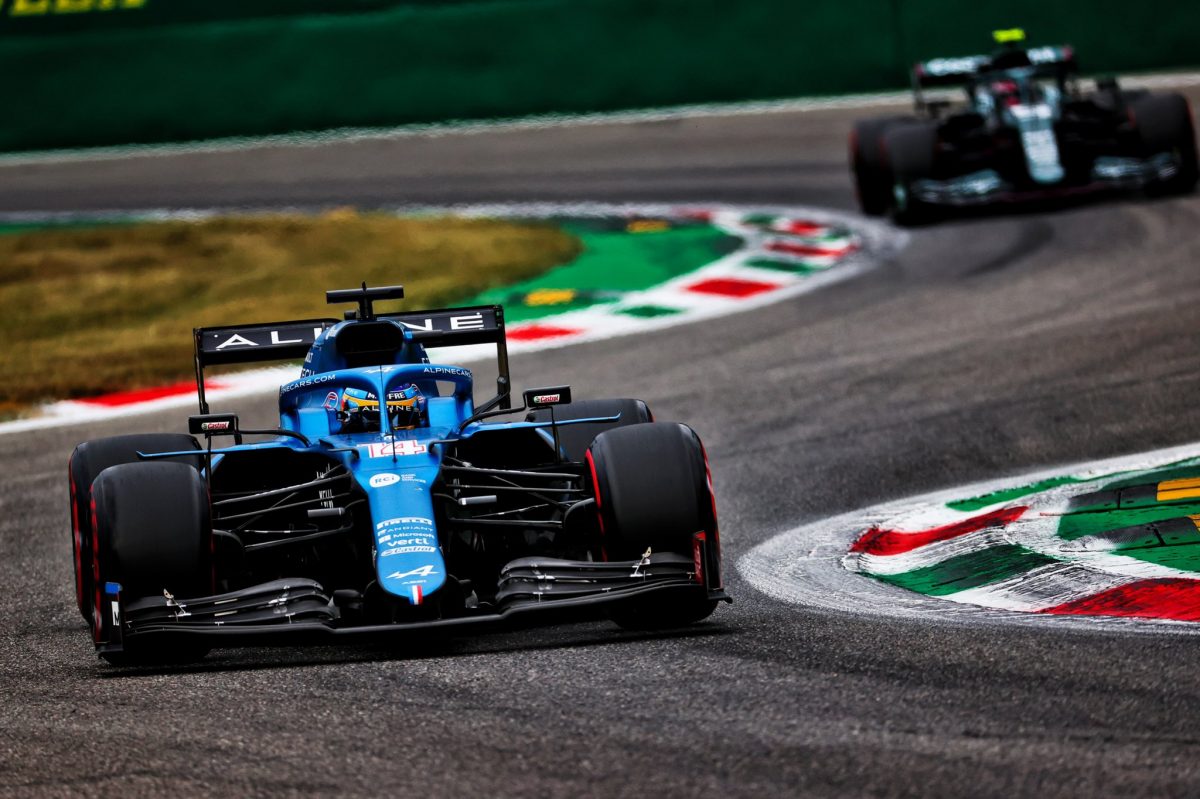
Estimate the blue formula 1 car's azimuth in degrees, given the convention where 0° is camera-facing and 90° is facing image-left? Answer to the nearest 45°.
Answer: approximately 0°
